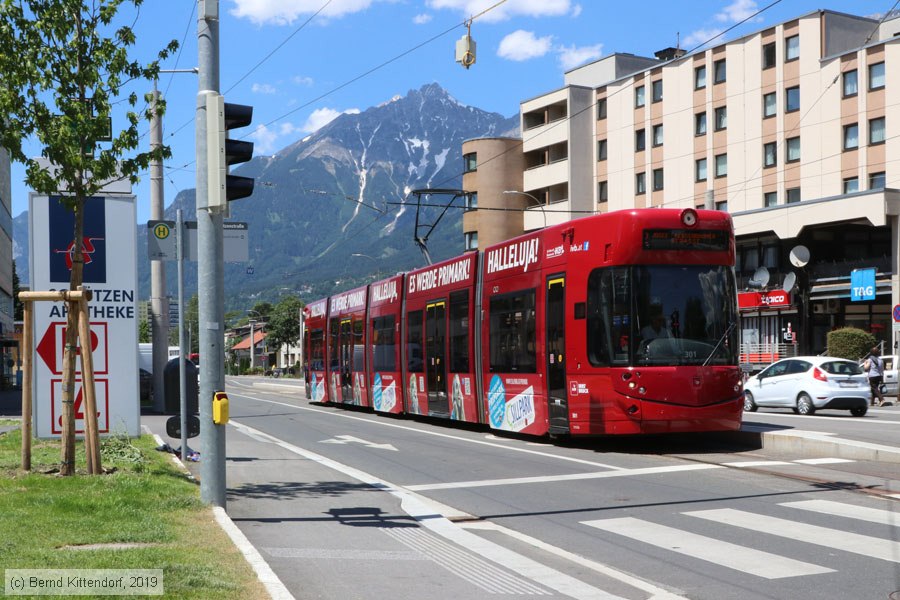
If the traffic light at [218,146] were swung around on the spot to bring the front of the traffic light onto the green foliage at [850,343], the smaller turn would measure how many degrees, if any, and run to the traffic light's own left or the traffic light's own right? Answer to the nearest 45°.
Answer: approximately 45° to the traffic light's own left

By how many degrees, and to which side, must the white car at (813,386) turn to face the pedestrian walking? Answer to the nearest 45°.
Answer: approximately 45° to its right

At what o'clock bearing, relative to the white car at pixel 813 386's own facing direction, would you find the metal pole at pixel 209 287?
The metal pole is roughly at 8 o'clock from the white car.

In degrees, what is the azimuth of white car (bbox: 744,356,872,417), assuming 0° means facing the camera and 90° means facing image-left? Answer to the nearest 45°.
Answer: approximately 135°

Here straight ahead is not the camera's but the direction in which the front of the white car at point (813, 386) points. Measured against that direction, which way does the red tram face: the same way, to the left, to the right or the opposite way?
the opposite way

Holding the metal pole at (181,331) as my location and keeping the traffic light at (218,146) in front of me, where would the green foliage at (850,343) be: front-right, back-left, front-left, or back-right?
back-left

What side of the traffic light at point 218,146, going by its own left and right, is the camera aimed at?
right

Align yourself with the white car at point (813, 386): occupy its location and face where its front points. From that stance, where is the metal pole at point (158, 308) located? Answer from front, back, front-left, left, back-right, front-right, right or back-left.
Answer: front-left

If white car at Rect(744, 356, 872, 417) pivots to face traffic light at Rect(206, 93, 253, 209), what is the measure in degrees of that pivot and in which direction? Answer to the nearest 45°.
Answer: approximately 135° to its left
